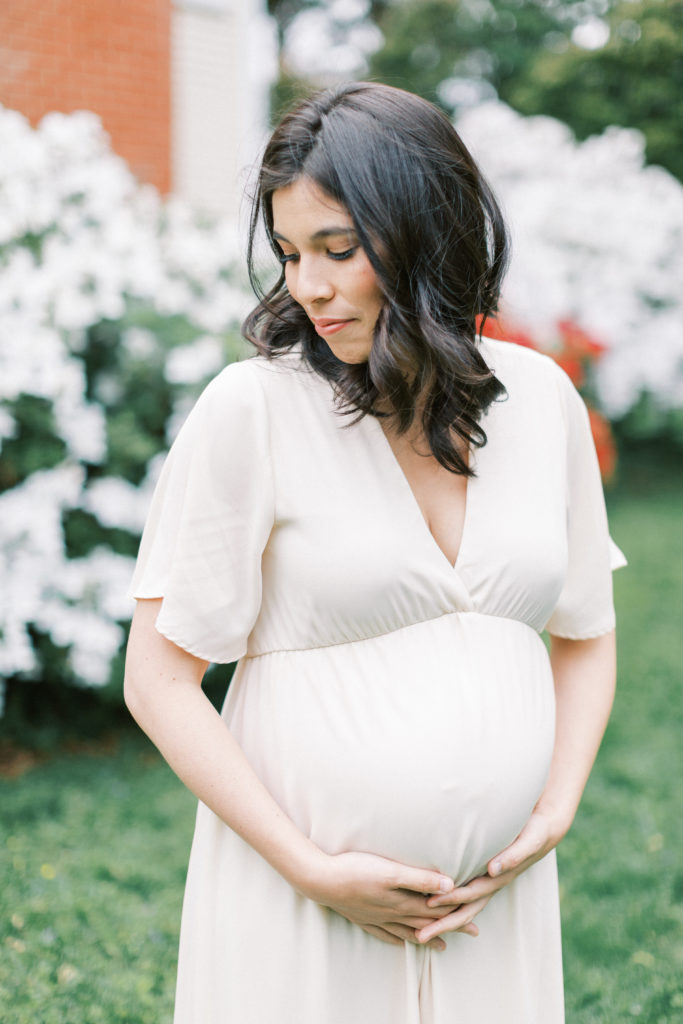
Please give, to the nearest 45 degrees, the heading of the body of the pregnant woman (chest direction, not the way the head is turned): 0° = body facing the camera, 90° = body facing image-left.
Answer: approximately 315°

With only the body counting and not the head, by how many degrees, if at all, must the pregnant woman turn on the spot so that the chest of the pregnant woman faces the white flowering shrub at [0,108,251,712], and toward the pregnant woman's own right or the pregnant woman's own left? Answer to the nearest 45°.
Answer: approximately 180°

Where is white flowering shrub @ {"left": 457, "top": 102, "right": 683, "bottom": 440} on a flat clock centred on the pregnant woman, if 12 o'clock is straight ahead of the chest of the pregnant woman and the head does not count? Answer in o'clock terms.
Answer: The white flowering shrub is roughly at 8 o'clock from the pregnant woman.
